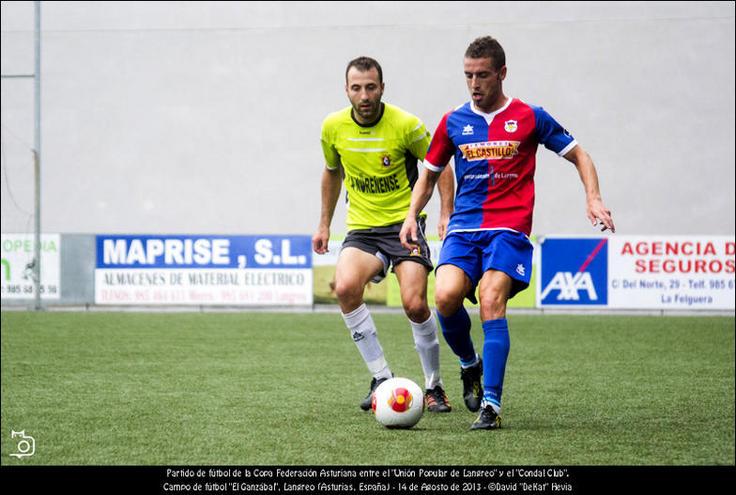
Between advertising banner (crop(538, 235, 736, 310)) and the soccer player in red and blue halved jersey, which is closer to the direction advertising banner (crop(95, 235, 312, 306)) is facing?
the soccer player in red and blue halved jersey

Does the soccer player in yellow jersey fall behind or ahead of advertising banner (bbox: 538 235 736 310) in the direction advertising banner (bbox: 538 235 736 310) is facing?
ahead

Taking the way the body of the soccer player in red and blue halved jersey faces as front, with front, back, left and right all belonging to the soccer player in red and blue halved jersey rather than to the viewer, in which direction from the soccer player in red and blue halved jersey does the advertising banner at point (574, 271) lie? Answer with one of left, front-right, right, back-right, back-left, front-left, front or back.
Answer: back

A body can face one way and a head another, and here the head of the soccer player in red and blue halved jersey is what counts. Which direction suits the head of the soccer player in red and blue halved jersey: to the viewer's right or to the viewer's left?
to the viewer's left

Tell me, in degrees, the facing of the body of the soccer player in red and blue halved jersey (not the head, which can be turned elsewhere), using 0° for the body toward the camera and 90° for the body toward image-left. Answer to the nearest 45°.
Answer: approximately 0°

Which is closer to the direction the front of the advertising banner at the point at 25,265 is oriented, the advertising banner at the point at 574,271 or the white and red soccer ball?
the white and red soccer ball

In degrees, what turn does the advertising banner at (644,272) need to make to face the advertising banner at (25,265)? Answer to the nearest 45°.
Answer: approximately 90° to its right

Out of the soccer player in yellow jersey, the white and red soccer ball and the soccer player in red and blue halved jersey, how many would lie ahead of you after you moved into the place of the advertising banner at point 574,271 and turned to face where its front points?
3

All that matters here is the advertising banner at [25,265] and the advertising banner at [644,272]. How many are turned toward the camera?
2

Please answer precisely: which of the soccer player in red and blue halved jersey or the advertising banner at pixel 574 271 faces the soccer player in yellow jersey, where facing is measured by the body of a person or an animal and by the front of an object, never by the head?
the advertising banner
